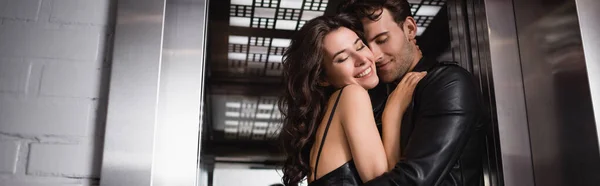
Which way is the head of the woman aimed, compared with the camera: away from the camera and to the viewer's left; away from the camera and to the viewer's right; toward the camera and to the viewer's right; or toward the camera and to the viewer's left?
toward the camera and to the viewer's right

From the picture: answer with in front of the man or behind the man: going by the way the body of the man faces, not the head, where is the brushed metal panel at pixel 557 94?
behind

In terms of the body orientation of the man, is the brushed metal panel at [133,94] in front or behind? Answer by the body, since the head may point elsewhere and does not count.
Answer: in front

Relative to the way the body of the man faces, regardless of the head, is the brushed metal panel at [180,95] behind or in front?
in front

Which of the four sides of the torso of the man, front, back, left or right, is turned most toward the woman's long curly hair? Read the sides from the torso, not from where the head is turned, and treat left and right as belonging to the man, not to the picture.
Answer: front

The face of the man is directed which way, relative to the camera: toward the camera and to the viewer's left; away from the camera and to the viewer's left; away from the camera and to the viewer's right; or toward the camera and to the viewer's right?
toward the camera and to the viewer's left

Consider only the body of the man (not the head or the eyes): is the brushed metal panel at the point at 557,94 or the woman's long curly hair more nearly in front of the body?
the woman's long curly hair

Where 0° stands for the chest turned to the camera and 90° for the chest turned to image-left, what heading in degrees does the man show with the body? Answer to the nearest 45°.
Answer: approximately 90°
